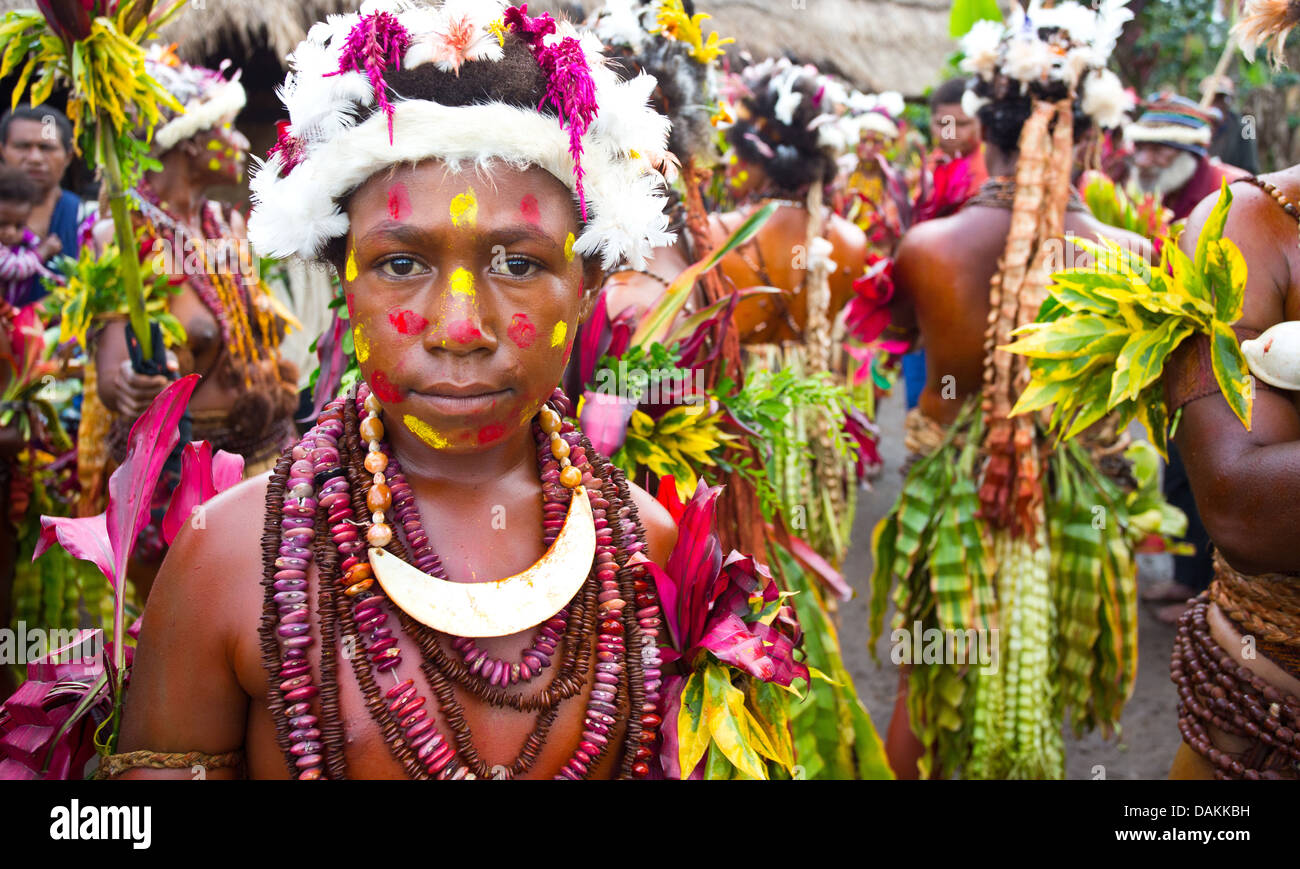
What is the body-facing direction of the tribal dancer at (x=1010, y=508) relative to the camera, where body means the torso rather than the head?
away from the camera

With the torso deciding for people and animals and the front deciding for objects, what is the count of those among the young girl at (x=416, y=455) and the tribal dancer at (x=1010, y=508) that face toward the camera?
1

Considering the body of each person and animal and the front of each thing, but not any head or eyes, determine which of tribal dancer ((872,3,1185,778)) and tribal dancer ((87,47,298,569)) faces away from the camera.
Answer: tribal dancer ((872,3,1185,778))

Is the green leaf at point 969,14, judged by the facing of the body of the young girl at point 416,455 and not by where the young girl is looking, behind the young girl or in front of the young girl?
behind

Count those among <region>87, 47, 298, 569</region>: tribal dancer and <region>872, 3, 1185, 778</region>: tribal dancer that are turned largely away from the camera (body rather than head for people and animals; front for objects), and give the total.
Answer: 1

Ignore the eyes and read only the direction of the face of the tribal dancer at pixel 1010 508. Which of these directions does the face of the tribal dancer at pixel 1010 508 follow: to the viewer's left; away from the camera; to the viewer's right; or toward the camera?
away from the camera
